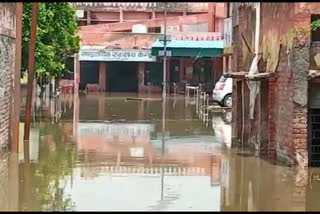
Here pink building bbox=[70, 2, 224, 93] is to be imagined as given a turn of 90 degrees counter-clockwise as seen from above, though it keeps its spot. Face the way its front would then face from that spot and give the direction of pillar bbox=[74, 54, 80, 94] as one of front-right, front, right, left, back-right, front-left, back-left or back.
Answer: back

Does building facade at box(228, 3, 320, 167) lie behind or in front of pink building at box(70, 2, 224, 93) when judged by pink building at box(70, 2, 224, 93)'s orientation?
in front

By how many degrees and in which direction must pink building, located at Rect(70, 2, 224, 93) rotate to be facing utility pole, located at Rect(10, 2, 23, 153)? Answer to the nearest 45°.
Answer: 0° — it already faces it

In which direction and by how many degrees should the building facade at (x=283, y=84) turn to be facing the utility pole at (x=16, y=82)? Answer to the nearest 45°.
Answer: approximately 45° to its right

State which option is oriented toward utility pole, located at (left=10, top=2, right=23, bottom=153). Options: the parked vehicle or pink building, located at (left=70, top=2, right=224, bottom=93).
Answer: the pink building

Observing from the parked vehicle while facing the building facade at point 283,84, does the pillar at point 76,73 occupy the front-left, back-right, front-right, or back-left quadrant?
back-right
